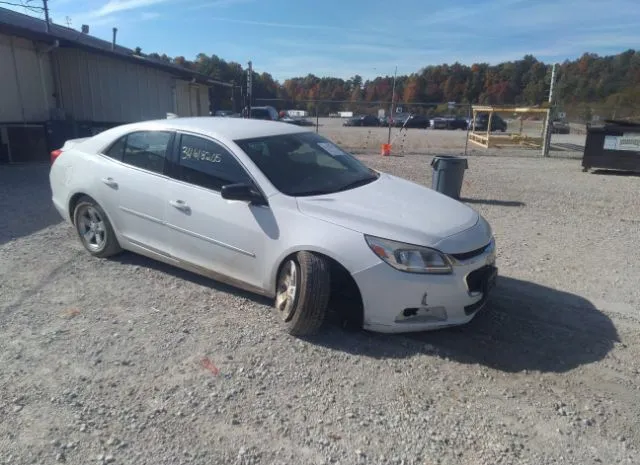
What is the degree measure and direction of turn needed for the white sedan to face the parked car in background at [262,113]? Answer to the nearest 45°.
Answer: approximately 135° to its left

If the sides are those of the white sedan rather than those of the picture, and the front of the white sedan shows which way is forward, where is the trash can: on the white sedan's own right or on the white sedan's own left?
on the white sedan's own left

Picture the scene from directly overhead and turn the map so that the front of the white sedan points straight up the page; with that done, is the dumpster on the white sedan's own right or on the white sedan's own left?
on the white sedan's own left

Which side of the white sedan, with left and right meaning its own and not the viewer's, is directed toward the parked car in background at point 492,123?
left

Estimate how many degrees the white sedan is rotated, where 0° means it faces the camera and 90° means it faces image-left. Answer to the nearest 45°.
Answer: approximately 315°

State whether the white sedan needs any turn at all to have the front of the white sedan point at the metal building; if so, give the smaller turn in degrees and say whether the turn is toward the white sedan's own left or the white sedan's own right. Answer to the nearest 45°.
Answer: approximately 180°

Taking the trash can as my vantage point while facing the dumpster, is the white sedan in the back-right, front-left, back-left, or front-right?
back-right
